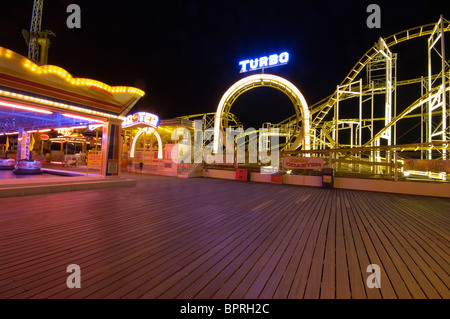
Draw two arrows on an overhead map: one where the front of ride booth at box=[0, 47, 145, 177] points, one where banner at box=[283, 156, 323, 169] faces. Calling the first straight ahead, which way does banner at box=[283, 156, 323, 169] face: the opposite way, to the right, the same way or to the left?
to the right

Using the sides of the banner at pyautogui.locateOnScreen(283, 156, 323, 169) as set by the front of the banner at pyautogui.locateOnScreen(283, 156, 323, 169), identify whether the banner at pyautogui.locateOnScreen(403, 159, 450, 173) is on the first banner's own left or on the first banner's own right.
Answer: on the first banner's own left

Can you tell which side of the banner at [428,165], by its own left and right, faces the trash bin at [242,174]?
right

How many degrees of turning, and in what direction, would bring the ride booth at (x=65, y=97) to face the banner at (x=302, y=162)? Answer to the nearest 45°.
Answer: approximately 45° to its left

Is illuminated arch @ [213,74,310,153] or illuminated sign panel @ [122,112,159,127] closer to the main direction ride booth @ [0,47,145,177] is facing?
the illuminated arch

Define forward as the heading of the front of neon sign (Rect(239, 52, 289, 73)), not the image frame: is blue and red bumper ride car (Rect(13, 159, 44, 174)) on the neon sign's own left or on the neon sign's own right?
on the neon sign's own right
